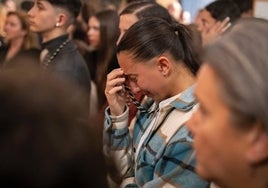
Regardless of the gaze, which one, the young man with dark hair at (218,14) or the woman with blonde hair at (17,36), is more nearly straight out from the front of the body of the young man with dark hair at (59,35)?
the woman with blonde hair

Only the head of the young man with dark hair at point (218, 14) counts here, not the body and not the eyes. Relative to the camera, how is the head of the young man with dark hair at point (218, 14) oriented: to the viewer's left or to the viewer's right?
to the viewer's left
